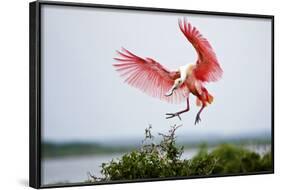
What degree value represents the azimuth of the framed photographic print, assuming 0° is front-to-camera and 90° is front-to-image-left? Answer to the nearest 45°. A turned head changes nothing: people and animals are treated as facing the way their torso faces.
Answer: approximately 315°
